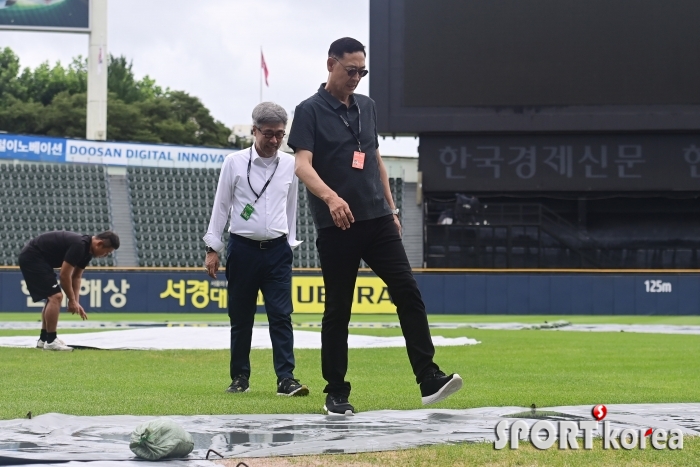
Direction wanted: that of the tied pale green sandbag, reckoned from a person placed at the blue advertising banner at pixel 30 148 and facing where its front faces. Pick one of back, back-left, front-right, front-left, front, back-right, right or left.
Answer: front

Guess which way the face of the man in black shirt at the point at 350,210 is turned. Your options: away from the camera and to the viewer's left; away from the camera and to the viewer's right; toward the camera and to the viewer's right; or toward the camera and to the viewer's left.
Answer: toward the camera and to the viewer's right

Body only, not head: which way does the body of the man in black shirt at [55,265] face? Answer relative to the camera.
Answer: to the viewer's right

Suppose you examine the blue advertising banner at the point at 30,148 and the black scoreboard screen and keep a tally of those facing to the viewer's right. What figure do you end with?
0

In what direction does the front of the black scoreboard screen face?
toward the camera

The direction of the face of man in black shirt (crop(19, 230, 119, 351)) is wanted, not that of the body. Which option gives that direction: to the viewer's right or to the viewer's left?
to the viewer's right

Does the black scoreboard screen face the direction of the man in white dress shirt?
yes

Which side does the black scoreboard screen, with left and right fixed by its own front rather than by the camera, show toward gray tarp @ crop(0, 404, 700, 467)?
front

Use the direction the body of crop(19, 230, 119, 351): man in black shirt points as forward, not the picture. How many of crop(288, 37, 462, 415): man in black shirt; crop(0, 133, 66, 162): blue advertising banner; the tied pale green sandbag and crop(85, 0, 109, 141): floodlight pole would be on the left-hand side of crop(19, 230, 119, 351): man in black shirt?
2

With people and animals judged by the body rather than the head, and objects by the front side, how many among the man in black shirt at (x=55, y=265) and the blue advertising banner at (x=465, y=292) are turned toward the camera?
1

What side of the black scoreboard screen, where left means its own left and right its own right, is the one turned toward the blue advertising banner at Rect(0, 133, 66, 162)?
right

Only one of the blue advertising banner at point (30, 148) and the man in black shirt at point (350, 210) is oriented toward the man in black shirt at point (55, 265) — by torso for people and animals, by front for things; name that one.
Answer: the blue advertising banner

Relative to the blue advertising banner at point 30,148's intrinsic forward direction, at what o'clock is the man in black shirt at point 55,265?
The man in black shirt is roughly at 12 o'clock from the blue advertising banner.

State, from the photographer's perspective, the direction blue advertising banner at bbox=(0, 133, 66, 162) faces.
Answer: facing the viewer
